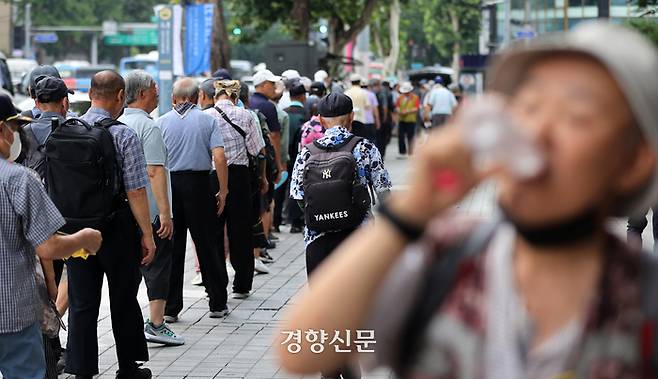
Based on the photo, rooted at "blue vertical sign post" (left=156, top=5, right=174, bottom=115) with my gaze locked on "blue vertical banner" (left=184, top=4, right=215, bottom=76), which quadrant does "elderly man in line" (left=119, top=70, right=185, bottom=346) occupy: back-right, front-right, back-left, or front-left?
back-right

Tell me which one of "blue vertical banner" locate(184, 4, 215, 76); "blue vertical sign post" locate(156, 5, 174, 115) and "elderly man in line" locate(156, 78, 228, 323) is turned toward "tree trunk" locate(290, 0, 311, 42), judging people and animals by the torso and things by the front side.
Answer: the elderly man in line

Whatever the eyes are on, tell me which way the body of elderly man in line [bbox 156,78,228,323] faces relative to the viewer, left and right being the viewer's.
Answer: facing away from the viewer

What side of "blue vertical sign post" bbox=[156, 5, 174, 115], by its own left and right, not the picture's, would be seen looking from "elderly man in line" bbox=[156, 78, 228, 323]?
front

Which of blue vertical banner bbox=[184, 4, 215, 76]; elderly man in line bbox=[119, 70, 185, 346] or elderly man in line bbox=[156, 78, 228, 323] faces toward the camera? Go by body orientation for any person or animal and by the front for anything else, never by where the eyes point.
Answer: the blue vertical banner

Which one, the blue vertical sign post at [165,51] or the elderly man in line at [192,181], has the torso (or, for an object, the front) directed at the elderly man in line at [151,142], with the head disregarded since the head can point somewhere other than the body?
the blue vertical sign post

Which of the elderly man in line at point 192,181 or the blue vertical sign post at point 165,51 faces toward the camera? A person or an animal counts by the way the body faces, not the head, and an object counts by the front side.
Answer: the blue vertical sign post

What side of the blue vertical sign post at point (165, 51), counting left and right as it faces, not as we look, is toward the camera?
front

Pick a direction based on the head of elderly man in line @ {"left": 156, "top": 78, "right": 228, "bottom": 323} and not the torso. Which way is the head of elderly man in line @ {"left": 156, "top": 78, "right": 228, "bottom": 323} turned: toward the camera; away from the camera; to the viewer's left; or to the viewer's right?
away from the camera

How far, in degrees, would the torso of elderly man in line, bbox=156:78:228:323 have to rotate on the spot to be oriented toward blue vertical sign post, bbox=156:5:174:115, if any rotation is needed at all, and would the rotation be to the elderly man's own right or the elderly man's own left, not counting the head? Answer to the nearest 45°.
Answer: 0° — they already face it

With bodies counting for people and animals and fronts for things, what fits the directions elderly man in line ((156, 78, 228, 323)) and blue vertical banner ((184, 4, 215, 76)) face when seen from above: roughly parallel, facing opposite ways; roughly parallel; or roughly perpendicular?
roughly parallel, facing opposite ways

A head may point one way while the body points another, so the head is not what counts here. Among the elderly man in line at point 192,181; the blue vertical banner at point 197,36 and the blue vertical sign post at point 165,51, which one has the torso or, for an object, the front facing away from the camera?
the elderly man in line

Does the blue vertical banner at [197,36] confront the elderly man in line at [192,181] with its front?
yes

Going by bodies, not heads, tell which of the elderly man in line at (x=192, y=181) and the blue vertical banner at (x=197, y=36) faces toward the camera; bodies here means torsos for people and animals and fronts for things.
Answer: the blue vertical banner

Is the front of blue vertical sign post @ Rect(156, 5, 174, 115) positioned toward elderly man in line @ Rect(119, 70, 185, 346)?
yes
